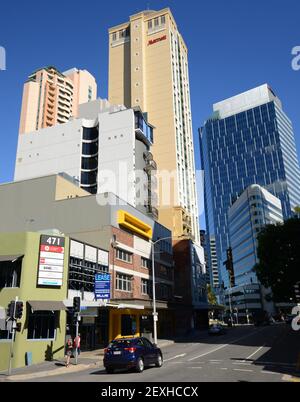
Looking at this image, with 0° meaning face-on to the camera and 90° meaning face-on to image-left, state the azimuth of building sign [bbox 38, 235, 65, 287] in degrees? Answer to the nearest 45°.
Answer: approximately 0°

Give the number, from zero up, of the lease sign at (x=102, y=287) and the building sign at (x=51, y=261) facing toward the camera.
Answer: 2

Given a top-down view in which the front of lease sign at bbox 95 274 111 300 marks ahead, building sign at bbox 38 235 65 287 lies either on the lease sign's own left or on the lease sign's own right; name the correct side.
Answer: on the lease sign's own right

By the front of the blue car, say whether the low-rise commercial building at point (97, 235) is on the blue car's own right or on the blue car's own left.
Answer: on the blue car's own left

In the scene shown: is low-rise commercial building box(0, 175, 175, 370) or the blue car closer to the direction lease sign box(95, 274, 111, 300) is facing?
the blue car

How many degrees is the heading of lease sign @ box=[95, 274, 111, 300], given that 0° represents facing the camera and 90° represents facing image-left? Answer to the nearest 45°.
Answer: approximately 0°
